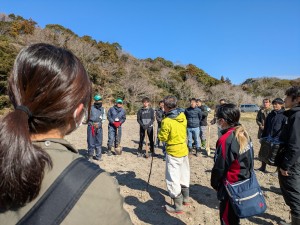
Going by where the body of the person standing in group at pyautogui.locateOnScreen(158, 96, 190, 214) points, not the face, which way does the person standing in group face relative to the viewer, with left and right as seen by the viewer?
facing away from the viewer and to the left of the viewer

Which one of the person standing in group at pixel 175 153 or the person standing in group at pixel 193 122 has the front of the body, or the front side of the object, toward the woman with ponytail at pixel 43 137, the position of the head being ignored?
the person standing in group at pixel 193 122

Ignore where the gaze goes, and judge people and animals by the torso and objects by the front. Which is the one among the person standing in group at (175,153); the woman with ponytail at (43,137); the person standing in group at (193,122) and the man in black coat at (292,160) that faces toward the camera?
the person standing in group at (193,122)

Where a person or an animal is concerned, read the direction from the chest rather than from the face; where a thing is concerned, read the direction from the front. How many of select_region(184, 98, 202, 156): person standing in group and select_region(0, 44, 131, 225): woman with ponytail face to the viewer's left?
0

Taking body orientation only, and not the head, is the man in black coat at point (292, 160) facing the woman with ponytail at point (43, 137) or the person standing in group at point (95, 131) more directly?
the person standing in group

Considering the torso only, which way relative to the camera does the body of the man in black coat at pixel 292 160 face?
to the viewer's left

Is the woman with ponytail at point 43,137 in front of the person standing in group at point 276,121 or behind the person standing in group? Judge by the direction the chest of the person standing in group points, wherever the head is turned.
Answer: in front

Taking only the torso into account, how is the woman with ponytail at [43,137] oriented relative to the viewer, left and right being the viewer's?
facing away from the viewer and to the right of the viewer

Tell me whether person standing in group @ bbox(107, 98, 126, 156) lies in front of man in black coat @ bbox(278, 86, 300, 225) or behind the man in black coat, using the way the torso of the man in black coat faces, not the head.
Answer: in front

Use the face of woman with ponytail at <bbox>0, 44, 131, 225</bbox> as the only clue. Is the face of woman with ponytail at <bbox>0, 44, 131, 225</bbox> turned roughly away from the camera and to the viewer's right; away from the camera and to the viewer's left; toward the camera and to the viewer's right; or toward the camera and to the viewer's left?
away from the camera and to the viewer's right

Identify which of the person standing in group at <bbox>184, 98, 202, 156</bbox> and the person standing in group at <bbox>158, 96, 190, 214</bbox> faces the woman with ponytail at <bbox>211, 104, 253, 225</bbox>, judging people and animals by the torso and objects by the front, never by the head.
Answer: the person standing in group at <bbox>184, 98, 202, 156</bbox>

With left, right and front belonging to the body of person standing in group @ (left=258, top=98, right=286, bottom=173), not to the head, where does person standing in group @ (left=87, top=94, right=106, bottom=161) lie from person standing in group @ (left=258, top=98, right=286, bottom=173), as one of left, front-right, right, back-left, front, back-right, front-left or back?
front-right

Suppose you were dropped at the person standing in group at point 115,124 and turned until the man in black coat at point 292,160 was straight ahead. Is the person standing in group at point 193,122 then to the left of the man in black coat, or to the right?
left

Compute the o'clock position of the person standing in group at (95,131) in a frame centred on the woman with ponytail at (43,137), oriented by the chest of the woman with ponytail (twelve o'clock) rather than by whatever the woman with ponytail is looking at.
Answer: The person standing in group is roughly at 11 o'clock from the woman with ponytail.

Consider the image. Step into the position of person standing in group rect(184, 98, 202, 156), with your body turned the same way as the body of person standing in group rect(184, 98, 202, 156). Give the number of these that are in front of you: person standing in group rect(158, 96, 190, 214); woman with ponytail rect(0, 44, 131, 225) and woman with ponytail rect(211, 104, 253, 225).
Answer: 3
